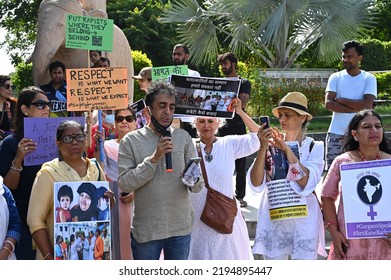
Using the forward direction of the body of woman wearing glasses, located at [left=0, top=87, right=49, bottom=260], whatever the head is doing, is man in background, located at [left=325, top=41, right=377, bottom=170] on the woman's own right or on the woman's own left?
on the woman's own left

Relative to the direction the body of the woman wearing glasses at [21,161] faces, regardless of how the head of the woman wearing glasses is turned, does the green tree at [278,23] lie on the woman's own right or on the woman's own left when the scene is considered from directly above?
on the woman's own left

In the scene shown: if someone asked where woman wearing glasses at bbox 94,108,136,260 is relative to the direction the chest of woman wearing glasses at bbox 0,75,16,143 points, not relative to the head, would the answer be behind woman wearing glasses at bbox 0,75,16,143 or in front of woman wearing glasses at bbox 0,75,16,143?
in front

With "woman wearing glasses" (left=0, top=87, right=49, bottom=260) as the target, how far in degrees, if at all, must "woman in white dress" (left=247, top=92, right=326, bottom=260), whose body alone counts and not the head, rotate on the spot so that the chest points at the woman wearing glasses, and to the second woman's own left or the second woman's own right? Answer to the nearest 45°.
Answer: approximately 45° to the second woman's own right

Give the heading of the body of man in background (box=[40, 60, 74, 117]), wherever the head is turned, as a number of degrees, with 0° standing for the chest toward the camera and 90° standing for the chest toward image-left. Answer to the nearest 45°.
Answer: approximately 0°

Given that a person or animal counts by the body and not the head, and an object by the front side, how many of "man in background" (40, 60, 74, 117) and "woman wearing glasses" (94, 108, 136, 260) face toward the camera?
2

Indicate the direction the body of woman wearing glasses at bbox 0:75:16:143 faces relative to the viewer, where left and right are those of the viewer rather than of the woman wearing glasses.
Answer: facing the viewer and to the right of the viewer

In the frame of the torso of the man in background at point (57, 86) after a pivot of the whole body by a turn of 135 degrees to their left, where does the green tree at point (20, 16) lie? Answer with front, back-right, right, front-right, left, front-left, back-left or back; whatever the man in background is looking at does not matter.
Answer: front-left

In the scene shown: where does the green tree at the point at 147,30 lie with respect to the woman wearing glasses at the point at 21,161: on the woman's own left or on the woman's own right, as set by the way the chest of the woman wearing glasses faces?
on the woman's own left

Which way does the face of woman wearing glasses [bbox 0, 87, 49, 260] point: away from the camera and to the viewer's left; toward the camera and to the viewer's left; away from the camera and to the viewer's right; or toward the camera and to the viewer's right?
toward the camera and to the viewer's right

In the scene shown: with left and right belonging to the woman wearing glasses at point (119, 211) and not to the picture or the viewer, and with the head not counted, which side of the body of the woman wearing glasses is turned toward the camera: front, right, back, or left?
front
